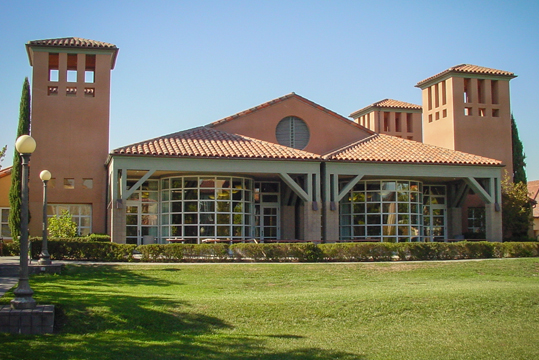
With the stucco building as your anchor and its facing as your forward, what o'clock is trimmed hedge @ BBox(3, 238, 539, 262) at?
The trimmed hedge is roughly at 12 o'clock from the stucco building.

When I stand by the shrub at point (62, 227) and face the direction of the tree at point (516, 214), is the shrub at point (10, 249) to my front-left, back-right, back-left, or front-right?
back-right

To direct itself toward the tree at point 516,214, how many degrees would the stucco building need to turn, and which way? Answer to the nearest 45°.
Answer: approximately 90° to its left

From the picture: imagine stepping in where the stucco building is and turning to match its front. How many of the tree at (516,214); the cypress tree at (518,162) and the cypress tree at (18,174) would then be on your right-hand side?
1

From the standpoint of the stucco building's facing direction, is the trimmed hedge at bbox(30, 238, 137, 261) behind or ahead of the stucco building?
ahead

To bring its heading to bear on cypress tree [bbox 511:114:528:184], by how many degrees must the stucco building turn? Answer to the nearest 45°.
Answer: approximately 135° to its left

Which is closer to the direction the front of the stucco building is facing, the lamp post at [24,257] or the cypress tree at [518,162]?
the lamp post

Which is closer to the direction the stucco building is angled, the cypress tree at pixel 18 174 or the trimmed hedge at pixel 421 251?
the trimmed hedge

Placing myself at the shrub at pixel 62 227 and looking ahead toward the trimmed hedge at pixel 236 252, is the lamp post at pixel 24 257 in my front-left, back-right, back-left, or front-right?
front-right

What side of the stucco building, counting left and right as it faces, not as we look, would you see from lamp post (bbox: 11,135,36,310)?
front

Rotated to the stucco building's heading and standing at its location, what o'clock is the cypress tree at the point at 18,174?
The cypress tree is roughly at 3 o'clock from the stucco building.

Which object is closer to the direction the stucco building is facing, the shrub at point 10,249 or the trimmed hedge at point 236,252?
the trimmed hedge

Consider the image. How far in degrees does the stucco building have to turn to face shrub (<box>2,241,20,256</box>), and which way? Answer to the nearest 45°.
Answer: approximately 45° to its right

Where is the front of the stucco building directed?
toward the camera

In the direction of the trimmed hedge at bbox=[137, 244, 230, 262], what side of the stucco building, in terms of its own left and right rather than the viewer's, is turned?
front
